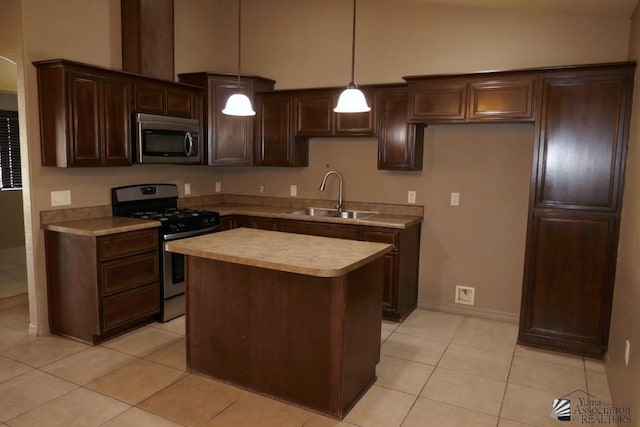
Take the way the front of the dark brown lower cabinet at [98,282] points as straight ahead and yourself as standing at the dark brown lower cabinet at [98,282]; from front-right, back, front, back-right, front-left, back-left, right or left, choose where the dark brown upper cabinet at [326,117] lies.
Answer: front-left

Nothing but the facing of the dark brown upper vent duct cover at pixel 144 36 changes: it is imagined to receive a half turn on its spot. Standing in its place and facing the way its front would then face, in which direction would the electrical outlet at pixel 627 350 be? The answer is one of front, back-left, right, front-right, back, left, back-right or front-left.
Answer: back

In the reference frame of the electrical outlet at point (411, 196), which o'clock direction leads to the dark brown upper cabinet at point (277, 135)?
The dark brown upper cabinet is roughly at 3 o'clock from the electrical outlet.

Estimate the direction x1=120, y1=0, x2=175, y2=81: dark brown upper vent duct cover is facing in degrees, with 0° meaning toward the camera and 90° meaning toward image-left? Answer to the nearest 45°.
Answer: approximately 315°

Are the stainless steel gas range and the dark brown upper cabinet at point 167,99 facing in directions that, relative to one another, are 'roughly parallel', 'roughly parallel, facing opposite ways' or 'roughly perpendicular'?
roughly parallel

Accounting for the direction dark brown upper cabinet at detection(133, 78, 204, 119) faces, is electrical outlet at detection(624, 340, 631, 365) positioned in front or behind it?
in front

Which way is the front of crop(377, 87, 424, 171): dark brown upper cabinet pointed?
toward the camera

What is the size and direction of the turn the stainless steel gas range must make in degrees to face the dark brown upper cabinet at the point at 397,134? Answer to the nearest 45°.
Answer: approximately 45° to its left

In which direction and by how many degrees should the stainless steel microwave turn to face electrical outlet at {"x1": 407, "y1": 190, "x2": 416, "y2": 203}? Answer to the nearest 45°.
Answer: approximately 45° to its left

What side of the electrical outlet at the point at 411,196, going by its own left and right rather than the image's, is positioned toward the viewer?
front

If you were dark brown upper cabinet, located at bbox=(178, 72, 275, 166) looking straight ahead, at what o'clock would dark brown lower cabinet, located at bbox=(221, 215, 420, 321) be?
The dark brown lower cabinet is roughly at 10 o'clock from the dark brown upper cabinet.

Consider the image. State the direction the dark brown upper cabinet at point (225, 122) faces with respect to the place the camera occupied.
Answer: facing the viewer

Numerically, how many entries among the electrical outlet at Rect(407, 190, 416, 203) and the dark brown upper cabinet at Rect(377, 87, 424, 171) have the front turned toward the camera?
2

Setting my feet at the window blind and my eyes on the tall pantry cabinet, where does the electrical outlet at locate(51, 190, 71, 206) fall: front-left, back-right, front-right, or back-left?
front-right

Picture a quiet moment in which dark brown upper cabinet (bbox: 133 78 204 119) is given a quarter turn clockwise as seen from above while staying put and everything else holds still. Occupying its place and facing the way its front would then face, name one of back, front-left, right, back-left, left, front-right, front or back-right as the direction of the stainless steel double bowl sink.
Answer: back-left

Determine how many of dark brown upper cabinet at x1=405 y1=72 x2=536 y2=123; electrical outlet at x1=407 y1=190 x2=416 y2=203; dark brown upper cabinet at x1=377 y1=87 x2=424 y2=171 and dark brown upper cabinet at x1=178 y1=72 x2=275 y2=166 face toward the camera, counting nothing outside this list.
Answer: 4

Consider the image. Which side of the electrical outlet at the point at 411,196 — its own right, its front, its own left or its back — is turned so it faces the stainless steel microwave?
right
